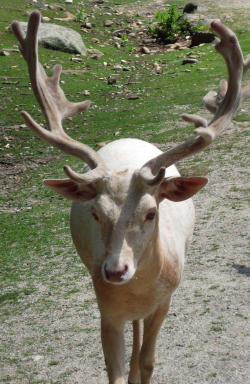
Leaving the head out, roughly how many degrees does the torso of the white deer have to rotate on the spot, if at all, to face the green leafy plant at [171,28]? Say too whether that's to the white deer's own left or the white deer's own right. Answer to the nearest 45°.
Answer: approximately 180°

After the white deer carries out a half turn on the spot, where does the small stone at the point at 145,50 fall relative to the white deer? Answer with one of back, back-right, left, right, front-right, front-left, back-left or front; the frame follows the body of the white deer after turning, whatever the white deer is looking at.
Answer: front

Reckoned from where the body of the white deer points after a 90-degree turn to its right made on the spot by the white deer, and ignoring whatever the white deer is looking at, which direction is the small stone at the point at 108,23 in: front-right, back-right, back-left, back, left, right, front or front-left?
right

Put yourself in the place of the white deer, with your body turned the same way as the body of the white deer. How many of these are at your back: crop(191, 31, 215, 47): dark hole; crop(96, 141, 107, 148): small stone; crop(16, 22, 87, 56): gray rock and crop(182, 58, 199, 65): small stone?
4

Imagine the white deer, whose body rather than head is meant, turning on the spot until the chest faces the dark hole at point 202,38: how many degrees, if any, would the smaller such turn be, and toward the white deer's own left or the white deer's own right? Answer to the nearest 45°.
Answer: approximately 180°

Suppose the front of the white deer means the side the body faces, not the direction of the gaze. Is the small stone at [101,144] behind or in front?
behind

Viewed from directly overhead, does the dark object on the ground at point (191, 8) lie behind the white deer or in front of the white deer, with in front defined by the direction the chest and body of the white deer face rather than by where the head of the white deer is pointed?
behind

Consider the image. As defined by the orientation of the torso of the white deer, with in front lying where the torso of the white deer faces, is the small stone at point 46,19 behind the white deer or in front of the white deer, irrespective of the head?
behind

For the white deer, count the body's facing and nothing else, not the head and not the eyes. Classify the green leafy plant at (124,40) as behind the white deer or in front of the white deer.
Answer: behind

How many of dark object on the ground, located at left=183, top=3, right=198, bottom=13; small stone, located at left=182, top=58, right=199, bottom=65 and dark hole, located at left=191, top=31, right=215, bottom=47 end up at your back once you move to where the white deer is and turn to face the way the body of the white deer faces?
3

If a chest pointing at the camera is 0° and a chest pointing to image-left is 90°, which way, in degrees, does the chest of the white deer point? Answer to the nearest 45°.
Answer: approximately 0°

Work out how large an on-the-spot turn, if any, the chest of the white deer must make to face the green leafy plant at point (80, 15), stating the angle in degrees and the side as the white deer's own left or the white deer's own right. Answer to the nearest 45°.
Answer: approximately 180°

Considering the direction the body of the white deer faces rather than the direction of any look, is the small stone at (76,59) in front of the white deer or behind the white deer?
behind

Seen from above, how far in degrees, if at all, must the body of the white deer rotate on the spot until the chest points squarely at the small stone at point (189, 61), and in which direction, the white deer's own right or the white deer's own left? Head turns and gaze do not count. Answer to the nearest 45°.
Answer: approximately 180°
